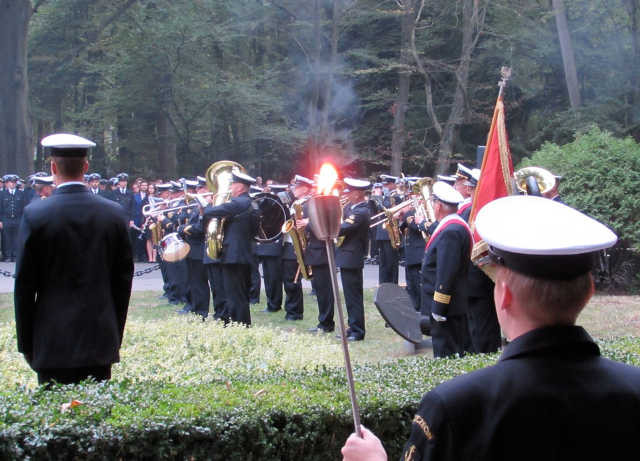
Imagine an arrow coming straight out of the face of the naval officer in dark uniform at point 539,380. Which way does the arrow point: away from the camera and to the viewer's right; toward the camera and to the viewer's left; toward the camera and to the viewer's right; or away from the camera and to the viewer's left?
away from the camera and to the viewer's left

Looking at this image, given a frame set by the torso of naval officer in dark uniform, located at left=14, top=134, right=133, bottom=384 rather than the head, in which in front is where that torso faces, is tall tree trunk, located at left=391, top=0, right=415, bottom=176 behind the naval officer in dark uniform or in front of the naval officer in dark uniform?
in front

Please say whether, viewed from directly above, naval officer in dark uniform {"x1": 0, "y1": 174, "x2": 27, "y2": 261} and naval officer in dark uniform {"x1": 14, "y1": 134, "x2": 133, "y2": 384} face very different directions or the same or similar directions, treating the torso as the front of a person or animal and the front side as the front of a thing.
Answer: very different directions

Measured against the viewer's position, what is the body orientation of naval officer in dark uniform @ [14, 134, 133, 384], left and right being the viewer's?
facing away from the viewer

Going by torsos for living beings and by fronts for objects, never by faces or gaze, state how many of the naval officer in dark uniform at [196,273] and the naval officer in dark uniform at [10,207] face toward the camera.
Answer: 1

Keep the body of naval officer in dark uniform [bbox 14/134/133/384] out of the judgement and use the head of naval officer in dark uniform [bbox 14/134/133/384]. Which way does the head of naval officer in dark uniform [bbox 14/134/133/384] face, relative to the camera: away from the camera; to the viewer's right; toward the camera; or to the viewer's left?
away from the camera

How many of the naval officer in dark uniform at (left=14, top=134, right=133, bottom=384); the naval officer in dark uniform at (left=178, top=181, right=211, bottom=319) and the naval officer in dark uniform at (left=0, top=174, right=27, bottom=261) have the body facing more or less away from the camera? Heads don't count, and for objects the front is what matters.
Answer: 1

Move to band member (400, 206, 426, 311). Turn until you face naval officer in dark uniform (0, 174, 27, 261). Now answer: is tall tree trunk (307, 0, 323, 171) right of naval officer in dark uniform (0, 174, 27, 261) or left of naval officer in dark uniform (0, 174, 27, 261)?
right

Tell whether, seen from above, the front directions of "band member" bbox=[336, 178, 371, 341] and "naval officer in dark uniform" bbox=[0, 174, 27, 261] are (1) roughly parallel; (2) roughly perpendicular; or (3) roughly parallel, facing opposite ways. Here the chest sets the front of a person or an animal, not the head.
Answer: roughly perpendicular
